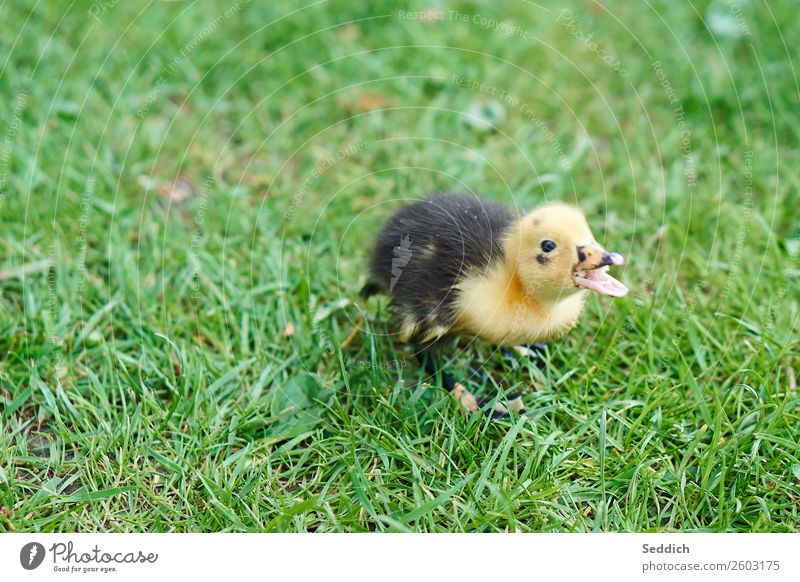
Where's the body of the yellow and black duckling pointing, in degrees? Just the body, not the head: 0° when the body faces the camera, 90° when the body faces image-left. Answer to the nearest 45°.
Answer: approximately 270°
